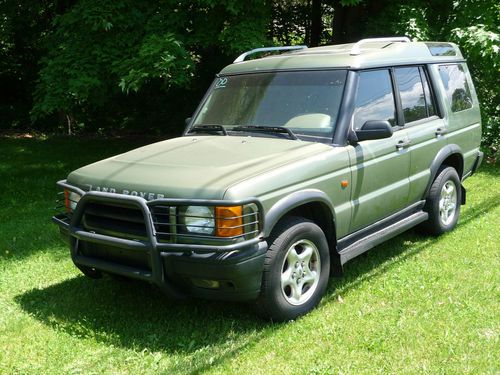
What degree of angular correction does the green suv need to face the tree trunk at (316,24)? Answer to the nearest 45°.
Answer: approximately 135° to its right

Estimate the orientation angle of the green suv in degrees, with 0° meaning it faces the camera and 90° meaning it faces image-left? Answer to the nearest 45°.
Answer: approximately 45°
